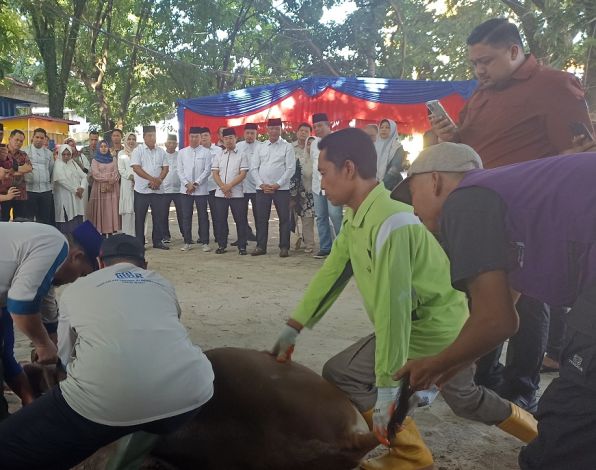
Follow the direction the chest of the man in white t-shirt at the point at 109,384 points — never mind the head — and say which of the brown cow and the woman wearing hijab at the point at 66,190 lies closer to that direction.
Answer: the woman wearing hijab

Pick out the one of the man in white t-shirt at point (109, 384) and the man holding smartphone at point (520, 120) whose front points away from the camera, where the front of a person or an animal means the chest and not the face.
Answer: the man in white t-shirt

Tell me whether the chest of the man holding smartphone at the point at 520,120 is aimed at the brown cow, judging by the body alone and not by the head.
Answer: yes

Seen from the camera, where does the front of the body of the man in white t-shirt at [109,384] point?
away from the camera

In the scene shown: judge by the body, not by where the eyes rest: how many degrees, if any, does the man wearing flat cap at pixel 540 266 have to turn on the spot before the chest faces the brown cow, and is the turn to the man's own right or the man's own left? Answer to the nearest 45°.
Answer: approximately 45° to the man's own right

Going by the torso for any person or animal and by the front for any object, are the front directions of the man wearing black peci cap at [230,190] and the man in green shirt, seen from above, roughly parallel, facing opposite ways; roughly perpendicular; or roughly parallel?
roughly perpendicular

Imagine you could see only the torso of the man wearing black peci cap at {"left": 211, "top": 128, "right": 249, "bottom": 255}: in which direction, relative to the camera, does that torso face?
toward the camera

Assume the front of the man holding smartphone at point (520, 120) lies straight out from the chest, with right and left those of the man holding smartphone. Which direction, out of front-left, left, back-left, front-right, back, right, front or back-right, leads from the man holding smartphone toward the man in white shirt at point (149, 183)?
right

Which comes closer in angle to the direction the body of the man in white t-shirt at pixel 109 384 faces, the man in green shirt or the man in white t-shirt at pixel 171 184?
the man in white t-shirt

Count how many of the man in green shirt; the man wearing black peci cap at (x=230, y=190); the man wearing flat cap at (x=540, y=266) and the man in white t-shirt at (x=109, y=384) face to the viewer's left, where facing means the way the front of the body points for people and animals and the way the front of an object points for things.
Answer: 2

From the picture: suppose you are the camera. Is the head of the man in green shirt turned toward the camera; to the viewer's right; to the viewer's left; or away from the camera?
to the viewer's left

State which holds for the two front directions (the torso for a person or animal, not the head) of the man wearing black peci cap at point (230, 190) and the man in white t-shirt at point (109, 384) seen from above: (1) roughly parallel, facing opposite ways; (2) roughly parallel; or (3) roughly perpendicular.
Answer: roughly parallel, facing opposite ways

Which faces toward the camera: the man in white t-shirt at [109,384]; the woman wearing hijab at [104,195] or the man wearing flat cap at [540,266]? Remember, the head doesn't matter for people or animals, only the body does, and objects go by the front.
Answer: the woman wearing hijab

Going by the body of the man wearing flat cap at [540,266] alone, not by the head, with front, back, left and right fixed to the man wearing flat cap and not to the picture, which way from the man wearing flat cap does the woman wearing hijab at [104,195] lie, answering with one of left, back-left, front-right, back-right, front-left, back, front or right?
front-right

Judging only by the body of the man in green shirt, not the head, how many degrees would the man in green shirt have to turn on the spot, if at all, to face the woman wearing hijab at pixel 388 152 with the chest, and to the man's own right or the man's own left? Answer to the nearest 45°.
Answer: approximately 90° to the man's own right

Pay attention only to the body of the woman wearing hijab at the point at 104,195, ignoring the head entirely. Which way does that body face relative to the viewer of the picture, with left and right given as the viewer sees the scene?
facing the viewer

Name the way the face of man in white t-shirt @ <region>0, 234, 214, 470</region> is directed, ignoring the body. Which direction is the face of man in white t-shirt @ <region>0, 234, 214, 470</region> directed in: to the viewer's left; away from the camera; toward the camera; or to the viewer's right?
away from the camera

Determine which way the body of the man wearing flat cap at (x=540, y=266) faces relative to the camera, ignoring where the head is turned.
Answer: to the viewer's left

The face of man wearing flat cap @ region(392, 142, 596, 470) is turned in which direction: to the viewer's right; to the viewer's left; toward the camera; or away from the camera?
to the viewer's left

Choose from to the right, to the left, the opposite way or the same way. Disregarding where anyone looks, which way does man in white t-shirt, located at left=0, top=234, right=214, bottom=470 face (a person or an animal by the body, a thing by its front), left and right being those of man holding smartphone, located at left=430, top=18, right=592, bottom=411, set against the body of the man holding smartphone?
to the right
